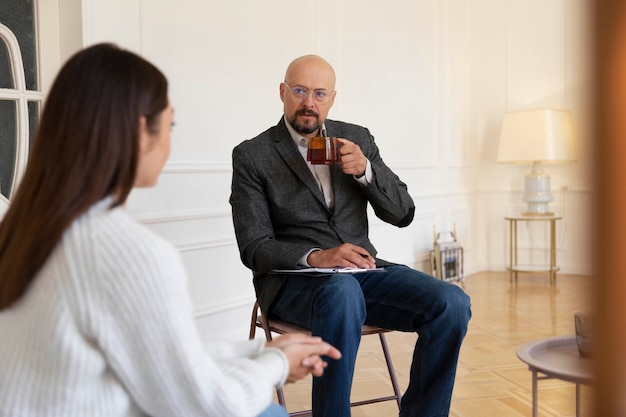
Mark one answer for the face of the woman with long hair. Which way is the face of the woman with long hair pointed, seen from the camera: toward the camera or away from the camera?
away from the camera

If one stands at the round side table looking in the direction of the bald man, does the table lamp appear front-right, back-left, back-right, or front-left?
front-right

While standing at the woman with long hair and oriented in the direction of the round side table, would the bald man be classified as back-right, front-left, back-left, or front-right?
front-left

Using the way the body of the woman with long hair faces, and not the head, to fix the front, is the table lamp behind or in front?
in front

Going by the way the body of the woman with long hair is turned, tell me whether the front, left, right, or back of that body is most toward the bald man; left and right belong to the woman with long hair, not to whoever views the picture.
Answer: front

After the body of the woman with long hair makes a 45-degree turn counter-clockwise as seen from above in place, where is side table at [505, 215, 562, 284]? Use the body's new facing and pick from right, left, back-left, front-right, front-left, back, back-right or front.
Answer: front-right

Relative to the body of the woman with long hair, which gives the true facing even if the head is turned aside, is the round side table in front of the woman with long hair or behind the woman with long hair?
in front

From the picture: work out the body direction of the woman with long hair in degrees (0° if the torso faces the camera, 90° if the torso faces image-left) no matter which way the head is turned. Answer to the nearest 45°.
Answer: approximately 225°

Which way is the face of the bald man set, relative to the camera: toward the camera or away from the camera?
toward the camera
